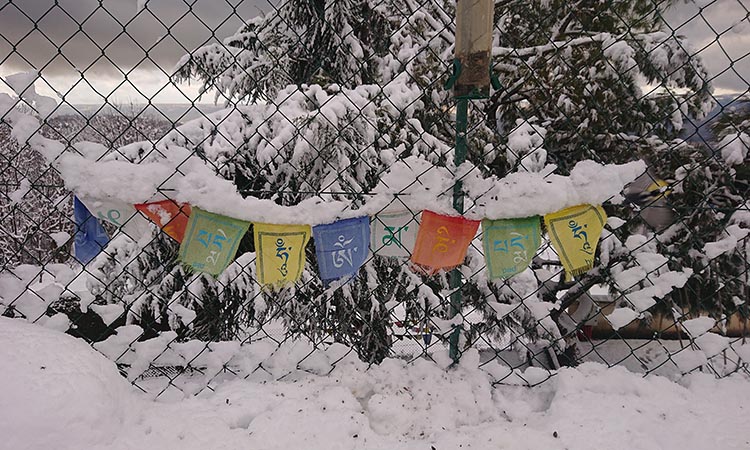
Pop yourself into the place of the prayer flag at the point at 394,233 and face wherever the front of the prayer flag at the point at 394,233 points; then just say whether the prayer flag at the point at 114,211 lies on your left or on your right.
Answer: on your right

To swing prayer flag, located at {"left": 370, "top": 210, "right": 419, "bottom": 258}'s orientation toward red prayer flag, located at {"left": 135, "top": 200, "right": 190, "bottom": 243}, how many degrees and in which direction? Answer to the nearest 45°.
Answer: approximately 90° to its right

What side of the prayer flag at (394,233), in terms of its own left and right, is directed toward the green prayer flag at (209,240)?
right

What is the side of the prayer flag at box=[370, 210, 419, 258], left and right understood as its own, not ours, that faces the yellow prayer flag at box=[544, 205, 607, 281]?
left

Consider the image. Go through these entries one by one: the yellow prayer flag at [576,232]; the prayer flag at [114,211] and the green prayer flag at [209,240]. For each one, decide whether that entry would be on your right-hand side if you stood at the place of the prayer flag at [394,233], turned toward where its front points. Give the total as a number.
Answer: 2

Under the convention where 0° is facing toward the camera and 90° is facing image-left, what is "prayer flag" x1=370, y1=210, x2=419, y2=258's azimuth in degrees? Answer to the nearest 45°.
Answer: approximately 0°
